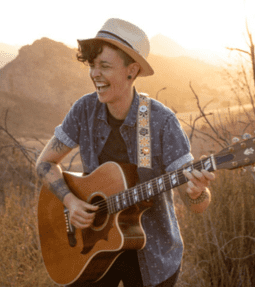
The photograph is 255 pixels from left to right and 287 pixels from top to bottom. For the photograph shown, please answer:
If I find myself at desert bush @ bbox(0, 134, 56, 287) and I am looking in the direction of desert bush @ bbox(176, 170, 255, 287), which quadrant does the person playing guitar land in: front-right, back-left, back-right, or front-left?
front-right

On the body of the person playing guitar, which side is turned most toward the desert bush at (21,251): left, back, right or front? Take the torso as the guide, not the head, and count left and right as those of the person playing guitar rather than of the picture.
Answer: right

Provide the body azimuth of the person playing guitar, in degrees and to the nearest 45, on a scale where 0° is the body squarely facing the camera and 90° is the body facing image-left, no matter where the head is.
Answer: approximately 45°

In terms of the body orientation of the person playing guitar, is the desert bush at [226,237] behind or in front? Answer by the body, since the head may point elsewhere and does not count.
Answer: behind
